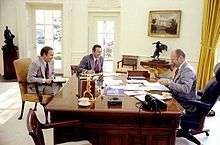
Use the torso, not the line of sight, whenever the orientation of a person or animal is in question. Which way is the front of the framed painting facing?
toward the camera

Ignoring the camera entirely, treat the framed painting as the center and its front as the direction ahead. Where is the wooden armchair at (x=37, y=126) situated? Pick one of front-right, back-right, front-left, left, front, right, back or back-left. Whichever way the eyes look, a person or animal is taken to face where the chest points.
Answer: front

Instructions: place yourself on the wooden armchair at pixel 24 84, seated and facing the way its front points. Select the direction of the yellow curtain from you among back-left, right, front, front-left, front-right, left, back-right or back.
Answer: front

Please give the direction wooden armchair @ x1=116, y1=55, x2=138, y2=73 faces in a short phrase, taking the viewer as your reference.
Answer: facing the viewer and to the left of the viewer

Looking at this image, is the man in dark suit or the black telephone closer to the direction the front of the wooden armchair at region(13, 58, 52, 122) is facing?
the black telephone

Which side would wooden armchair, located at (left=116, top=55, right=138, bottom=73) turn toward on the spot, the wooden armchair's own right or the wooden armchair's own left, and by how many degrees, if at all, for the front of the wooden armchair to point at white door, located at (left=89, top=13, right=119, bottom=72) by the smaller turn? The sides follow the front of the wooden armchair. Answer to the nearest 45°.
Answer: approximately 90° to the wooden armchair's own right

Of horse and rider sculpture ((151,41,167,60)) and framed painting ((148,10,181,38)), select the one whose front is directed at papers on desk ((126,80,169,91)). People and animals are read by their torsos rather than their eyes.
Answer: the framed painting

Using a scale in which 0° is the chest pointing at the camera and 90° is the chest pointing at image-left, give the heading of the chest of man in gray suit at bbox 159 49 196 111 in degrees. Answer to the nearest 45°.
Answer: approximately 90°

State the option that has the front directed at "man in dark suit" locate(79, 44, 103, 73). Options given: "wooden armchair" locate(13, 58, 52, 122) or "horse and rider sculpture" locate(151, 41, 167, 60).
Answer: the wooden armchair

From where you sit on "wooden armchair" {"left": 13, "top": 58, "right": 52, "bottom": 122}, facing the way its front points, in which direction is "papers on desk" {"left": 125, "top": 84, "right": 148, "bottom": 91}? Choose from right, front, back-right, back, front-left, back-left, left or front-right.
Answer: front-right

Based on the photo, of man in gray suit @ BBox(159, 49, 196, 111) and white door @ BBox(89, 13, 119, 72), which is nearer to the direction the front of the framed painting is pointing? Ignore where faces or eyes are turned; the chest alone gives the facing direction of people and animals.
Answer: the man in gray suit

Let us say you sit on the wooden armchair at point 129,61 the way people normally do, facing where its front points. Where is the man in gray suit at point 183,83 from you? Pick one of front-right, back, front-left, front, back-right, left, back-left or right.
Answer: front-left

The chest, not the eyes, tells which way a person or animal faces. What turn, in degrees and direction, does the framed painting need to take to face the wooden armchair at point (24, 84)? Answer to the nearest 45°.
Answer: approximately 45° to its right
